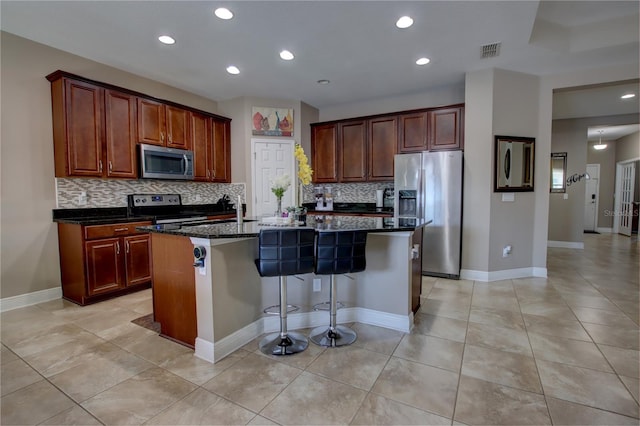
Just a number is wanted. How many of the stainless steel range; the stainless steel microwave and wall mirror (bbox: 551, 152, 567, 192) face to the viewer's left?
0

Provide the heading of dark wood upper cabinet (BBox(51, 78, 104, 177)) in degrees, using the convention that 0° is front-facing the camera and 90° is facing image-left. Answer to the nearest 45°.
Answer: approximately 315°

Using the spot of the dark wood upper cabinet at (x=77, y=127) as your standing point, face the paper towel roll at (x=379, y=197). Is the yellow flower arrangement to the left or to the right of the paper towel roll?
right

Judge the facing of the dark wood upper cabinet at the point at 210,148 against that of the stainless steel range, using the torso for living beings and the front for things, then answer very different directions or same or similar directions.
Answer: same or similar directions

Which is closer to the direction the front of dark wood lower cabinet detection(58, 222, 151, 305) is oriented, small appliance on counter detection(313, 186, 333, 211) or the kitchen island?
the kitchen island

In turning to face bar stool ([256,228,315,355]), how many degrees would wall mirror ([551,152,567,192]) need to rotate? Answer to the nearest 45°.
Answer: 0° — it already faces it

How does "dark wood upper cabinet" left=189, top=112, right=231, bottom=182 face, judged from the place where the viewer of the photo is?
facing the viewer and to the right of the viewer

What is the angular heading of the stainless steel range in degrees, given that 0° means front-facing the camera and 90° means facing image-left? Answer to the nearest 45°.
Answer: approximately 315°

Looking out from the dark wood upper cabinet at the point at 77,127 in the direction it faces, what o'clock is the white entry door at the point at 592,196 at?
The white entry door is roughly at 11 o'clock from the dark wood upper cabinet.

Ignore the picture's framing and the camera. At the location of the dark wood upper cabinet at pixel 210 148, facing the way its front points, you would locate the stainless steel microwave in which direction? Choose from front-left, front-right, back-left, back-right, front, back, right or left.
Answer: right

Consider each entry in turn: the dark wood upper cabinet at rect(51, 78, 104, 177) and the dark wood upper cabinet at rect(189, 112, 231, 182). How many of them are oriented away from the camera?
0

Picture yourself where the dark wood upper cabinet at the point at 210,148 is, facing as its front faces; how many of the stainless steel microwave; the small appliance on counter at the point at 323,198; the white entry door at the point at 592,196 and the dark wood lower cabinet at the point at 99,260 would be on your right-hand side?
2

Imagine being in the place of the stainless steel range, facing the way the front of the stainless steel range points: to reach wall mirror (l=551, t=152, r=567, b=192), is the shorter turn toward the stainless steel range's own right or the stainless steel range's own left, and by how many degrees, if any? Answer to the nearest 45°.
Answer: approximately 45° to the stainless steel range's own left
